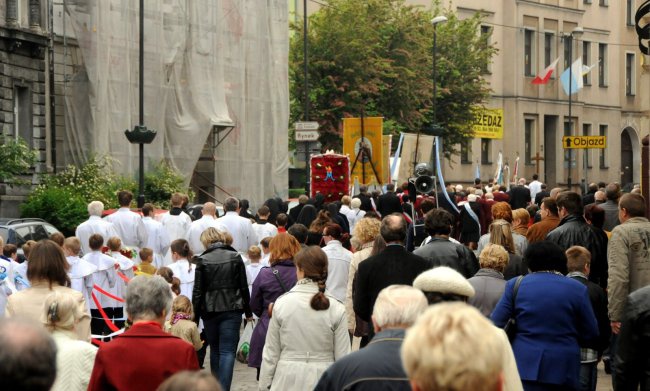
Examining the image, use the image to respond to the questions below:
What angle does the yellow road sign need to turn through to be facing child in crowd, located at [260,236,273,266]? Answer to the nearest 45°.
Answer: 0° — it already faces them

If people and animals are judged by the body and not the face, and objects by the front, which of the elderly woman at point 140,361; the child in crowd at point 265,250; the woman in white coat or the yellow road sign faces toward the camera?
the yellow road sign

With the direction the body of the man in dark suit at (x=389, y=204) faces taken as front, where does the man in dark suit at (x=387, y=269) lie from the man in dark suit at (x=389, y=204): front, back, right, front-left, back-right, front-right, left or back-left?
back

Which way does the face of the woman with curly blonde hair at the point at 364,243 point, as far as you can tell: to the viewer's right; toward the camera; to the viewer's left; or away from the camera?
away from the camera

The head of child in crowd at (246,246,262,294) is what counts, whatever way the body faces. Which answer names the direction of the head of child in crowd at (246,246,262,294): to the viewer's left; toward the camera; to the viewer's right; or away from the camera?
away from the camera

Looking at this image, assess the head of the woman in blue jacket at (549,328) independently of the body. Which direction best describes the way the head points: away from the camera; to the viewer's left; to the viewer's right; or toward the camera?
away from the camera

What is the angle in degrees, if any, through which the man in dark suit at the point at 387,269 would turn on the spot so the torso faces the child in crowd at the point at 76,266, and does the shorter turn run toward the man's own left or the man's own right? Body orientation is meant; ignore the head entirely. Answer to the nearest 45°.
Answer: approximately 45° to the man's own left

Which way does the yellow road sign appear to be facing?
toward the camera

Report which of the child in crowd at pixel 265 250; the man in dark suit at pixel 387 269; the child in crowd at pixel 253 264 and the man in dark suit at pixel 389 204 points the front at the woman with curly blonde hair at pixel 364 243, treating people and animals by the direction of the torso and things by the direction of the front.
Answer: the man in dark suit at pixel 387 269

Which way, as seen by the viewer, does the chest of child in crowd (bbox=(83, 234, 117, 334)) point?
away from the camera

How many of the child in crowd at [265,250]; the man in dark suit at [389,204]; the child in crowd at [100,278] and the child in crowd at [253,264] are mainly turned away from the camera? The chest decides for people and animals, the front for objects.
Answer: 4

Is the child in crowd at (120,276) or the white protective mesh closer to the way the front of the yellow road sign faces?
the child in crowd

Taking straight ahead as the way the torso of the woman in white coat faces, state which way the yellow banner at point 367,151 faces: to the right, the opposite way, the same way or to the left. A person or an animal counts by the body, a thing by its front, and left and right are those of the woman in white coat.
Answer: the opposite way

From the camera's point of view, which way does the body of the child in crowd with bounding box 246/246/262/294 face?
away from the camera

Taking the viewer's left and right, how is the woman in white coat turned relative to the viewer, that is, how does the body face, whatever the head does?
facing away from the viewer

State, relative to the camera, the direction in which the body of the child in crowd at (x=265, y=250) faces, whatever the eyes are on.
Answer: away from the camera

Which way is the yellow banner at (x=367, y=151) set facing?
toward the camera

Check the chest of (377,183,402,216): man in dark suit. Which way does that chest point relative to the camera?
away from the camera
